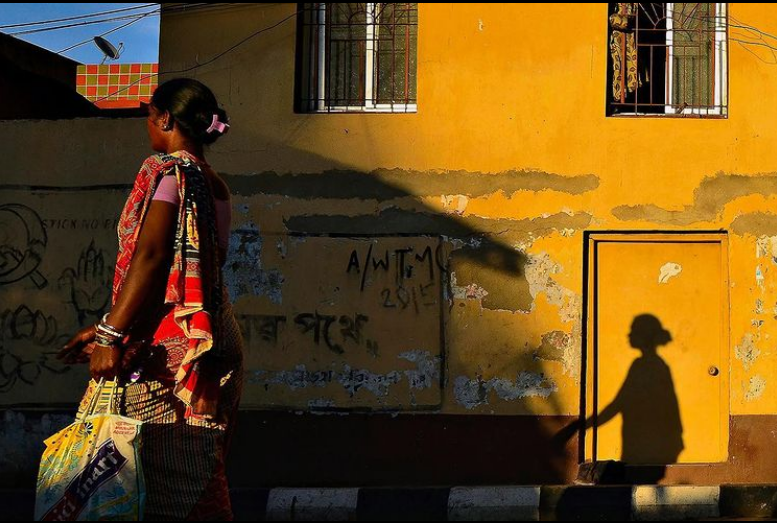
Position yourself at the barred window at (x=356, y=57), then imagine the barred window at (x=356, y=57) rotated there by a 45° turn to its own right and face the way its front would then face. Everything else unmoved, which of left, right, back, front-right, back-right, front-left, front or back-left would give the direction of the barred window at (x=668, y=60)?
back-left

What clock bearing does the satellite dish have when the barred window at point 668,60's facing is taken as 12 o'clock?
The satellite dish is roughly at 3 o'clock from the barred window.

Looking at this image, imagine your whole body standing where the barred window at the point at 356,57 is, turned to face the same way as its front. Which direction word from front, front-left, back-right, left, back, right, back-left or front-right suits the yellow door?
left

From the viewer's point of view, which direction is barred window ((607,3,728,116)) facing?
toward the camera

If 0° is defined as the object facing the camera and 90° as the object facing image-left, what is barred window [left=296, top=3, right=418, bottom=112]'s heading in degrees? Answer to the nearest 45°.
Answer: approximately 0°
